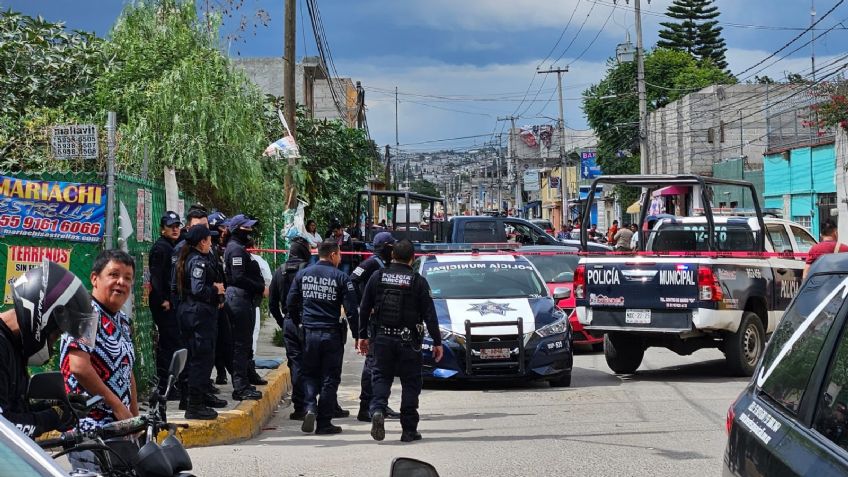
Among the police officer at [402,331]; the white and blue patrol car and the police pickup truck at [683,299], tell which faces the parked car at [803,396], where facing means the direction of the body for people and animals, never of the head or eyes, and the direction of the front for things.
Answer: the white and blue patrol car

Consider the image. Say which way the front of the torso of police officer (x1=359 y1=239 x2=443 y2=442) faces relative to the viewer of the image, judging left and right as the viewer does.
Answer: facing away from the viewer

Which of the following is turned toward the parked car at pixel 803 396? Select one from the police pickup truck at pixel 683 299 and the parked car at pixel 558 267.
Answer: the parked car at pixel 558 267

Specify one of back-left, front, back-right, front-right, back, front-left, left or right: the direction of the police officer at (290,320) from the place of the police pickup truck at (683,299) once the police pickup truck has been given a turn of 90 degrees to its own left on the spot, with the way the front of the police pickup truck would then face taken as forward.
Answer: left

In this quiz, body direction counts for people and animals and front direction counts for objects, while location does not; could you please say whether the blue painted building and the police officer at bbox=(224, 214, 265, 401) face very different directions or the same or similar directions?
very different directions

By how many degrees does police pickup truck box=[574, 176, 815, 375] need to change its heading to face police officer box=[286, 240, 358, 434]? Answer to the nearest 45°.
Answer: approximately 180°

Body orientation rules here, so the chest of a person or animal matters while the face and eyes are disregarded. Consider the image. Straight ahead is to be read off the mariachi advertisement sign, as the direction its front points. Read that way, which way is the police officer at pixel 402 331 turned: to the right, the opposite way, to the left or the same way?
the opposite way
